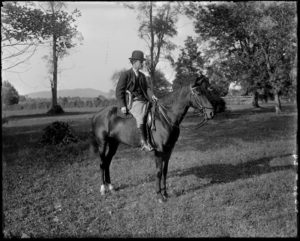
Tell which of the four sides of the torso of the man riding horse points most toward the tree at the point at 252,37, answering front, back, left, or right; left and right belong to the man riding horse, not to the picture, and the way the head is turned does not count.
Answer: left

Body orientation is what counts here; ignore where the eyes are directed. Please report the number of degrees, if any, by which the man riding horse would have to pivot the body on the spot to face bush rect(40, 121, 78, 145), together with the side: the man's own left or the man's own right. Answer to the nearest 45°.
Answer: approximately 180°

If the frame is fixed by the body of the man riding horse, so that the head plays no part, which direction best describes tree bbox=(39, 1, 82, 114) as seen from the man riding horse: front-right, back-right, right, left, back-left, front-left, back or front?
back

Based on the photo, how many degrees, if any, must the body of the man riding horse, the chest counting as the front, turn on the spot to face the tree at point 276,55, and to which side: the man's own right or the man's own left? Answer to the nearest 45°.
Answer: approximately 90° to the man's own left

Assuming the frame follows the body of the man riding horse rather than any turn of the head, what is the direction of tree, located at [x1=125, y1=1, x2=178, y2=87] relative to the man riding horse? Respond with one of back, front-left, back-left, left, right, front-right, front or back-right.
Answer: back-left

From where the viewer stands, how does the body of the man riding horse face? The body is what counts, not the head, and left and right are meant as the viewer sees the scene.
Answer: facing the viewer and to the right of the viewer
